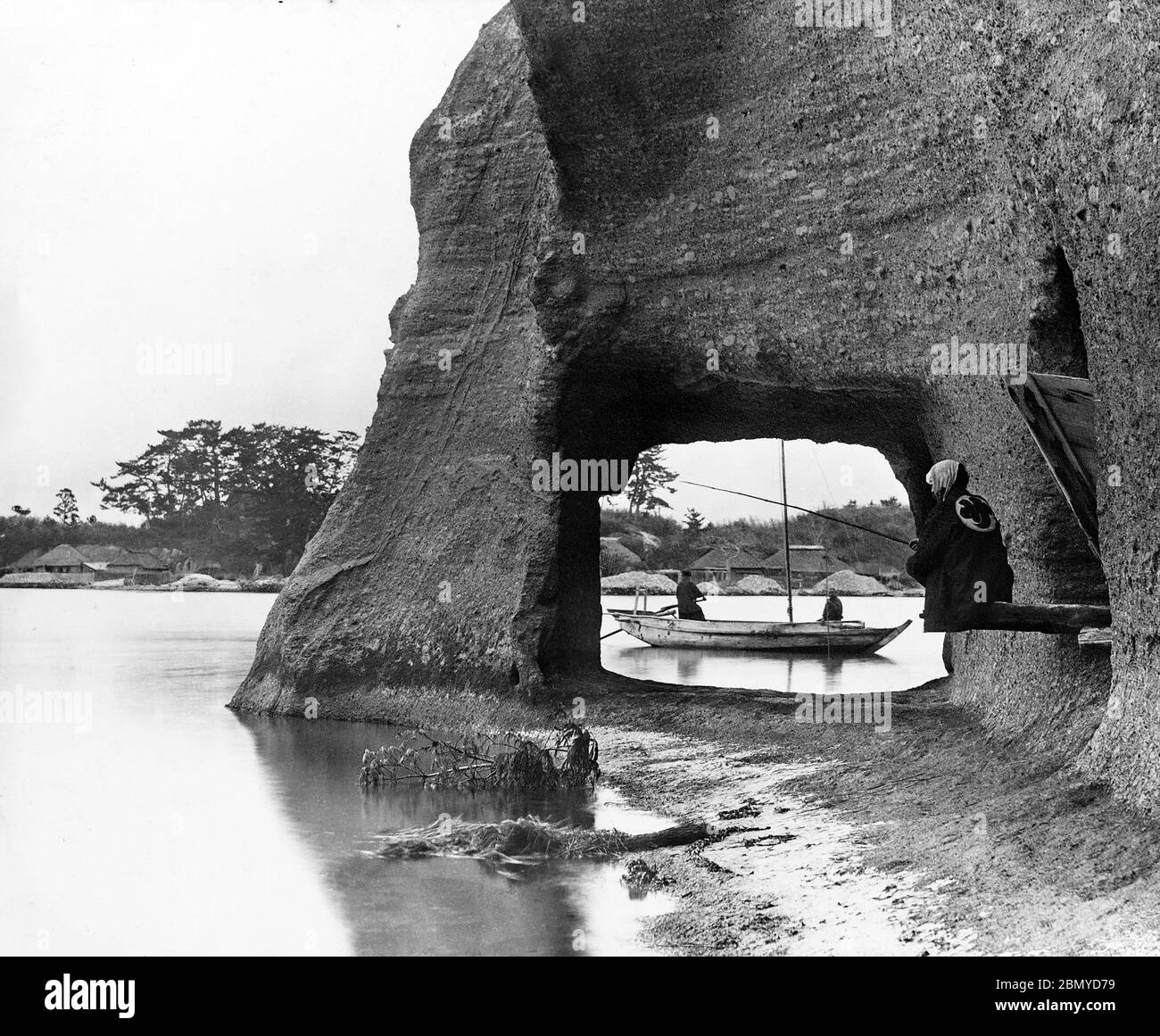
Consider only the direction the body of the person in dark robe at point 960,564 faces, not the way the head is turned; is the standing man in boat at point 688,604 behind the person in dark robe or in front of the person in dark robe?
in front

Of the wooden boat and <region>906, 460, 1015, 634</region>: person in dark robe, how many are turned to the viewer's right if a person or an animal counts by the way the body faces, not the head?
1

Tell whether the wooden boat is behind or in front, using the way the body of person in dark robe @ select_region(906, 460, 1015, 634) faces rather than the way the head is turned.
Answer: in front

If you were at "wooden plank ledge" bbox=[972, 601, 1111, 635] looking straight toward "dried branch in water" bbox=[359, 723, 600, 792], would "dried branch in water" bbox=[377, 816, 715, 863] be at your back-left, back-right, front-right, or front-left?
front-left

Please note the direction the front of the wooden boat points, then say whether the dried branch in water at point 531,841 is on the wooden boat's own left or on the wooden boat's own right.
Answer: on the wooden boat's own right

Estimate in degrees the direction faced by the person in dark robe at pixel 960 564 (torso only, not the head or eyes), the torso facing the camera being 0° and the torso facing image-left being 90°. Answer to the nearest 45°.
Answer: approximately 135°

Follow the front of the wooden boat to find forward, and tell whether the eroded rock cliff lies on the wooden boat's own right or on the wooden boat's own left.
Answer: on the wooden boat's own right

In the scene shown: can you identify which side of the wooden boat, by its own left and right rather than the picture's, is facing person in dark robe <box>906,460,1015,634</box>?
right

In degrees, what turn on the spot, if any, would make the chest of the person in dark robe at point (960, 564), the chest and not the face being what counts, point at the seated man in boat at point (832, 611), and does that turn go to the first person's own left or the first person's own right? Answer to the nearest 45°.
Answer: approximately 45° to the first person's own right

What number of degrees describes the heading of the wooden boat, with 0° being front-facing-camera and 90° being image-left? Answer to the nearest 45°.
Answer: approximately 270°
